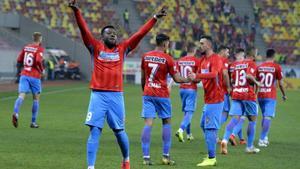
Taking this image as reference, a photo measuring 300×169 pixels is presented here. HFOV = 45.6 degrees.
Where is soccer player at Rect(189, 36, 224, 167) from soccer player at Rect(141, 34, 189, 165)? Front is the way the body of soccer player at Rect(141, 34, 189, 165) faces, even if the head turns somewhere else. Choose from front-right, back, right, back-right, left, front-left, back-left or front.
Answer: front-right

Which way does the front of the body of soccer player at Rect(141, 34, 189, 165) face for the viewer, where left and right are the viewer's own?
facing away from the viewer and to the right of the viewer

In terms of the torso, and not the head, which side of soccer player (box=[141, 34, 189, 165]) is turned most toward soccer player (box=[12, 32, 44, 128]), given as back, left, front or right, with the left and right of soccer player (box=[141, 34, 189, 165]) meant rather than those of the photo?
left

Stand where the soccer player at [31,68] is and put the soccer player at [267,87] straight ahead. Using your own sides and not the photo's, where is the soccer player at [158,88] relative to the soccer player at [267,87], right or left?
right

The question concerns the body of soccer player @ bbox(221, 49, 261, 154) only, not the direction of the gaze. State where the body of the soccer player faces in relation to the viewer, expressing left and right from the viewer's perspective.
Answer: facing away from the viewer and to the right of the viewer

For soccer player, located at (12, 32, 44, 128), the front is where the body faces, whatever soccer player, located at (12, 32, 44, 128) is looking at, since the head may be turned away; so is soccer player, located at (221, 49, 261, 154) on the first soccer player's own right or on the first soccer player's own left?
on the first soccer player's own right

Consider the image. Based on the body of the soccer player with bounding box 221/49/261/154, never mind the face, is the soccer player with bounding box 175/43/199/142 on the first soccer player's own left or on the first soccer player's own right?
on the first soccer player's own left

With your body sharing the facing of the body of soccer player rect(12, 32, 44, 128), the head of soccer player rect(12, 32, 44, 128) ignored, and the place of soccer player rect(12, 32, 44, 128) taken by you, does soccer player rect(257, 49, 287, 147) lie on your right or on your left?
on your right
